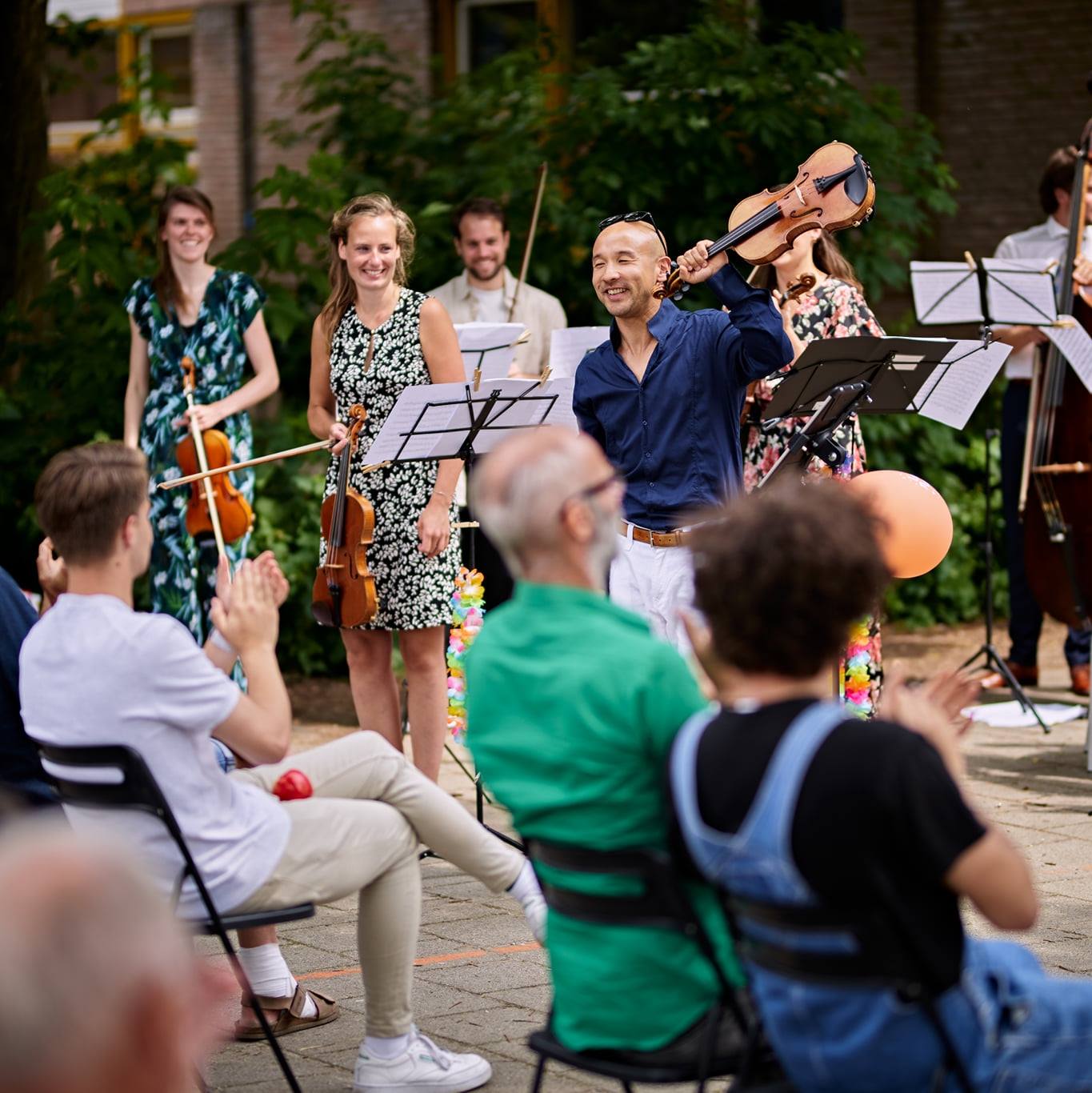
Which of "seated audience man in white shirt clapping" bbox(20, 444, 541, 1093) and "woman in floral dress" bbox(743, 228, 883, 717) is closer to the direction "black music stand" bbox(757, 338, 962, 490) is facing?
the woman in floral dress

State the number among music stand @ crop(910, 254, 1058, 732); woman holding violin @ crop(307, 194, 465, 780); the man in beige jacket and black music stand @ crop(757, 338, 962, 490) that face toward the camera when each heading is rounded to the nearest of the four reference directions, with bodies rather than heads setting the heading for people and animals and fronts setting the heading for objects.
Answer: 2

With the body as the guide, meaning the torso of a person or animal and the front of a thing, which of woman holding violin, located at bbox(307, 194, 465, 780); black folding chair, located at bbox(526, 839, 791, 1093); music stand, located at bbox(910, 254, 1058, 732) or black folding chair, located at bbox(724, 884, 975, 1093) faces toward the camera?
the woman holding violin

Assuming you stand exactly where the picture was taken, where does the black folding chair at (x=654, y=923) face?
facing away from the viewer and to the right of the viewer

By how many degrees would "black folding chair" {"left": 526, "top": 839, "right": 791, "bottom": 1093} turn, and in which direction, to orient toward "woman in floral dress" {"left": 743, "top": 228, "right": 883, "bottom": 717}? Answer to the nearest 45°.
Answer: approximately 45° to its left

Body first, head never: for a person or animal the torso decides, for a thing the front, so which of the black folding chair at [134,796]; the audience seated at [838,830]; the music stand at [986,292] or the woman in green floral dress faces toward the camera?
the woman in green floral dress

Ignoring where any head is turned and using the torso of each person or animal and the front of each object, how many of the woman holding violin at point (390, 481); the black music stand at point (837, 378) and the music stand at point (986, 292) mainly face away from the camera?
2

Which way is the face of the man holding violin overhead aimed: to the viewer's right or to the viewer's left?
to the viewer's left

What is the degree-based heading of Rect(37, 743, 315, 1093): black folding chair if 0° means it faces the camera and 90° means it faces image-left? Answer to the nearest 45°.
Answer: approximately 225°

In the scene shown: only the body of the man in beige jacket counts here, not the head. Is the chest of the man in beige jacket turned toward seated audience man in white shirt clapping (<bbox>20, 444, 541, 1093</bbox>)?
yes

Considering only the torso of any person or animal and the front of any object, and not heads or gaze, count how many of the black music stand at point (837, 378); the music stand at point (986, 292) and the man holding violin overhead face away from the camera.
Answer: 2

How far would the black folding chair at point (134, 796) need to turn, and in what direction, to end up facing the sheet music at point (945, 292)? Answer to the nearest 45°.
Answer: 0° — it already faces it

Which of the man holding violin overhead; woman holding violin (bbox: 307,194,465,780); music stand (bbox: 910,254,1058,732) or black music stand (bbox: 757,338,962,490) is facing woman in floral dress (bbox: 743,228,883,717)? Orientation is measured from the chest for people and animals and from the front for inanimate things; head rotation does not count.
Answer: the black music stand
